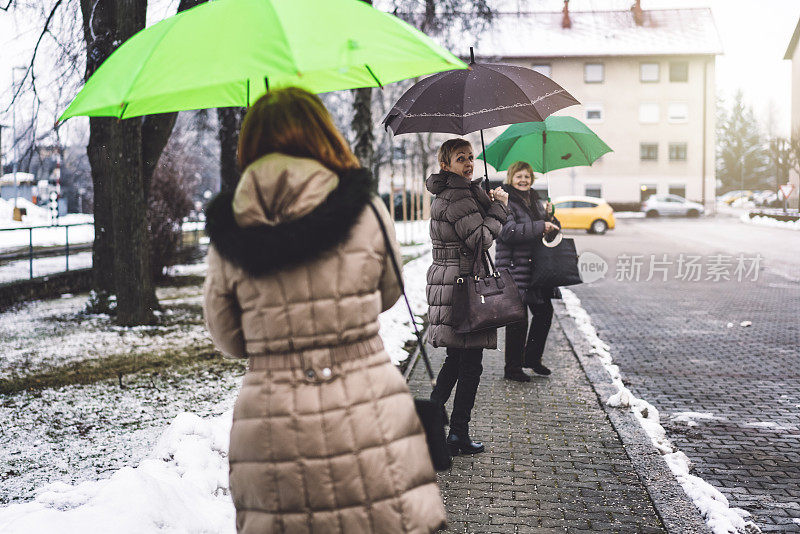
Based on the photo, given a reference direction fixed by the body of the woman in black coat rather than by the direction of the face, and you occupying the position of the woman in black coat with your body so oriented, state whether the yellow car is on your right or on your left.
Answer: on your left

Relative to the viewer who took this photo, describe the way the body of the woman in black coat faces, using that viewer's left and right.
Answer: facing the viewer and to the right of the viewer

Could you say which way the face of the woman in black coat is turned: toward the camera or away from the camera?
toward the camera

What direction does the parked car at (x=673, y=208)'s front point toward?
to the viewer's right

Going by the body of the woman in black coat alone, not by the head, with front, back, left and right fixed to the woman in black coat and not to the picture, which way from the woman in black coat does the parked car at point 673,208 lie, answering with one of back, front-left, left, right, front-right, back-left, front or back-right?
back-left

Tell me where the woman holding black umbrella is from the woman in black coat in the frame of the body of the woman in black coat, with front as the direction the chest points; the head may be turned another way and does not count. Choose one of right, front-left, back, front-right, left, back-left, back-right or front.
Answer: front-right

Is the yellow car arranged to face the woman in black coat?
no

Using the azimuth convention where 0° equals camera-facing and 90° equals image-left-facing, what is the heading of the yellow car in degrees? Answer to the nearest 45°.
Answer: approximately 90°

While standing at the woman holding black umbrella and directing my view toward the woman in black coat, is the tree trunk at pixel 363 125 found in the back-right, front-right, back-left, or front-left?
front-left

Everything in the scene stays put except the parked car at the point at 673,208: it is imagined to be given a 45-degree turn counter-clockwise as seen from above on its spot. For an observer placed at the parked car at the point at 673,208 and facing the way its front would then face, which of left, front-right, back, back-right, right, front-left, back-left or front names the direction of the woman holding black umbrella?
back-right

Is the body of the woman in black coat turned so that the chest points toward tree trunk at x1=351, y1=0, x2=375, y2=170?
no

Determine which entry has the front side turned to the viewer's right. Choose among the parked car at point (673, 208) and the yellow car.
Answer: the parked car
